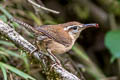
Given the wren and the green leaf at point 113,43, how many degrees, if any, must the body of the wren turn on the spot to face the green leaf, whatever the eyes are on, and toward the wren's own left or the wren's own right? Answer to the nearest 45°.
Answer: approximately 45° to the wren's own left

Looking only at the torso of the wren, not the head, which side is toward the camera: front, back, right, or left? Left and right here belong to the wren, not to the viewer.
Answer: right
